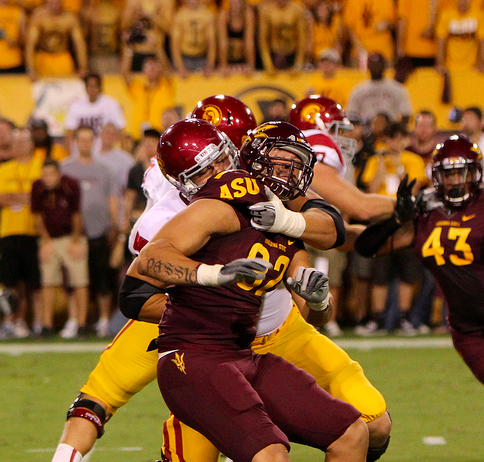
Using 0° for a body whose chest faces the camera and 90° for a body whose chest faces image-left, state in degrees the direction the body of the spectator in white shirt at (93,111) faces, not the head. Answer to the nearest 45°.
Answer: approximately 0°

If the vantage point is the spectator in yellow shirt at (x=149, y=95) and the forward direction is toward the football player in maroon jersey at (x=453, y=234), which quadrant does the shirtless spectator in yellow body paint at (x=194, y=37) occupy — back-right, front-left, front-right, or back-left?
back-left

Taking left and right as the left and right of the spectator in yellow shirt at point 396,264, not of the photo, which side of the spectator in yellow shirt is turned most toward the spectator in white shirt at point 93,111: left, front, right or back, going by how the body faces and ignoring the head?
right

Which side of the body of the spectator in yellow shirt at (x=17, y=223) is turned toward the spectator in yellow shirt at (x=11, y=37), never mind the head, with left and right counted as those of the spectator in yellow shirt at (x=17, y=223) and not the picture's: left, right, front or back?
back

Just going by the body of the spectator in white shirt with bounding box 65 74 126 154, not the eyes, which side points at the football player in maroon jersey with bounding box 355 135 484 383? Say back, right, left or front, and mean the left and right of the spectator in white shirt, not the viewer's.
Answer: front

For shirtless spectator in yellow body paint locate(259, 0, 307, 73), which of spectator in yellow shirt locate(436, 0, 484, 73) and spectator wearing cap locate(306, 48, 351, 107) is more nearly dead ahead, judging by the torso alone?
the spectator wearing cap
